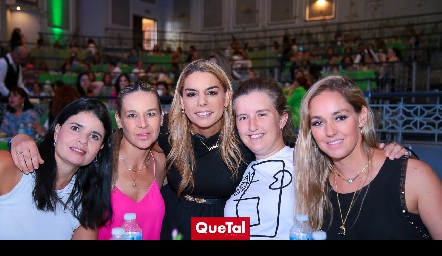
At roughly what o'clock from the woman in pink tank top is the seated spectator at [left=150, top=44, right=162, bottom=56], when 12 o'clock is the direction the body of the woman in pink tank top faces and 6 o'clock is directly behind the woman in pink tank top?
The seated spectator is roughly at 6 o'clock from the woman in pink tank top.

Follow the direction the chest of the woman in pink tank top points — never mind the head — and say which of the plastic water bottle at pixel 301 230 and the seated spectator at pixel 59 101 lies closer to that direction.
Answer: the plastic water bottle

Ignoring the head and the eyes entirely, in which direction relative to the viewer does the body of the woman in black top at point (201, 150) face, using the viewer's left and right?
facing the viewer

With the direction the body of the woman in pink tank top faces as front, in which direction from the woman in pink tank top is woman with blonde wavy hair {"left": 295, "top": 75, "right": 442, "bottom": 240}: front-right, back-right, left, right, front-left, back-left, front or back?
front-left

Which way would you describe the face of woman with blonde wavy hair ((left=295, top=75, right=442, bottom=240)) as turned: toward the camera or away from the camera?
toward the camera

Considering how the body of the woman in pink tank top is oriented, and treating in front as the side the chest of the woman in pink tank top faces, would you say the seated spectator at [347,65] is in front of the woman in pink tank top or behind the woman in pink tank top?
behind

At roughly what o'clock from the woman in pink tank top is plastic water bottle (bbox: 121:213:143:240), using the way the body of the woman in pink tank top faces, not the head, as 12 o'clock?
The plastic water bottle is roughly at 12 o'clock from the woman in pink tank top.

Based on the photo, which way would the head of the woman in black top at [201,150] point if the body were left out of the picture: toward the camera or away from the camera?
toward the camera

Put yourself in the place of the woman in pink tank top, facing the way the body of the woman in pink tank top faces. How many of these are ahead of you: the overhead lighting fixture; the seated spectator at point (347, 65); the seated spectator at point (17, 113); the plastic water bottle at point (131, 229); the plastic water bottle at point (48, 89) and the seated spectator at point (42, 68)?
1

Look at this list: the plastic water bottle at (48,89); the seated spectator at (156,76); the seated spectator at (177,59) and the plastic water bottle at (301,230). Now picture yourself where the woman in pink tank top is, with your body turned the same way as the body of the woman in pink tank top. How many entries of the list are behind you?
3

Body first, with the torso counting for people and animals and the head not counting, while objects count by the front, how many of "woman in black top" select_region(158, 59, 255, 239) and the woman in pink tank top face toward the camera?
2

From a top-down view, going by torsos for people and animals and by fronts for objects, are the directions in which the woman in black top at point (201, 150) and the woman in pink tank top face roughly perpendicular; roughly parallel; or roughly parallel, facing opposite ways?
roughly parallel

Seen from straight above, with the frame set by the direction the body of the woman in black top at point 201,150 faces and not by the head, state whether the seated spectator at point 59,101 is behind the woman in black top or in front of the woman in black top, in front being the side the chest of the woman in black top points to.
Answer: behind

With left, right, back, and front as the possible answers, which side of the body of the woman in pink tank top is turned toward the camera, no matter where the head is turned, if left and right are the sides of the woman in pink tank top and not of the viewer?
front

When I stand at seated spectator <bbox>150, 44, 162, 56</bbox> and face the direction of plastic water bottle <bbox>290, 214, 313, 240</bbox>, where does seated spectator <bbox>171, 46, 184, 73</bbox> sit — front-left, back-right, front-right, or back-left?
front-left
